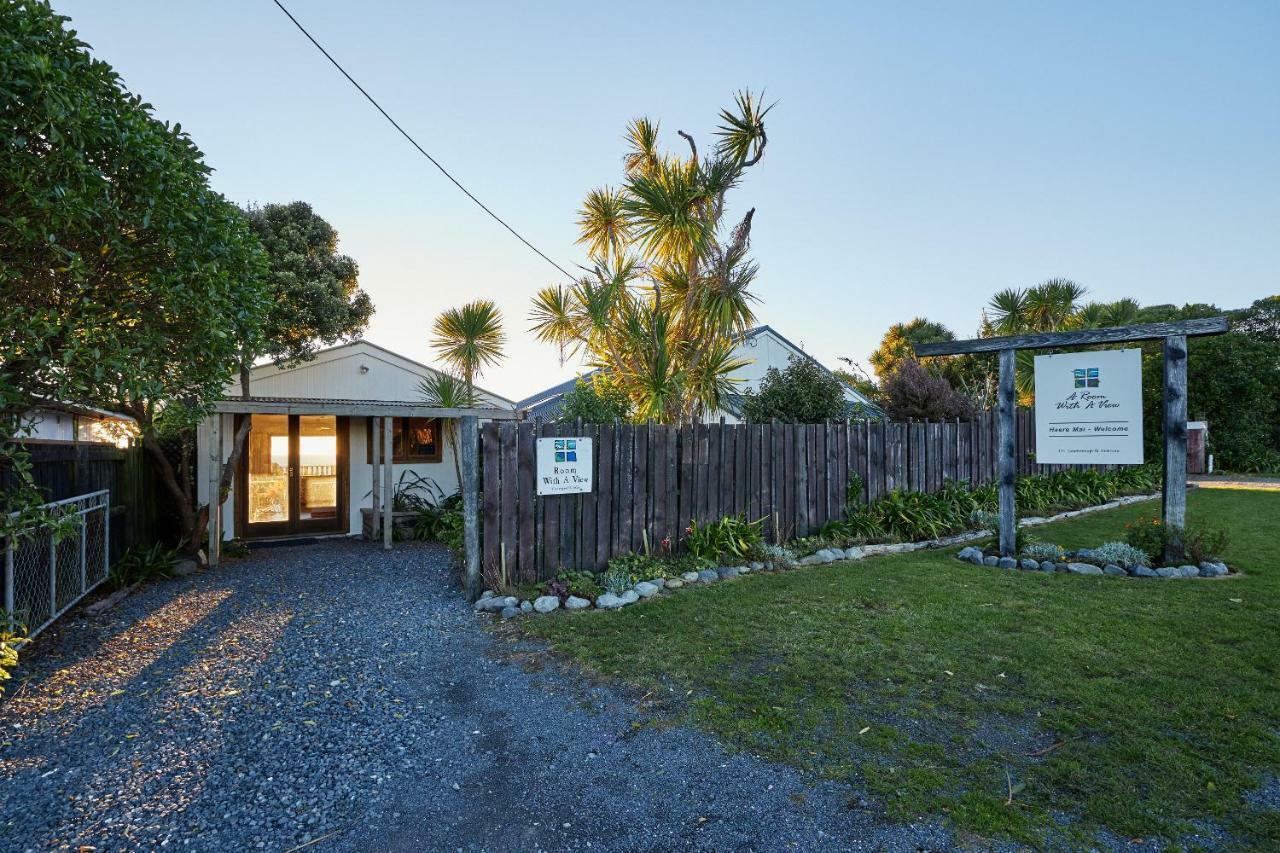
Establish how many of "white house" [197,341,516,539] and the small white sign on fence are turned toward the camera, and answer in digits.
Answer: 2

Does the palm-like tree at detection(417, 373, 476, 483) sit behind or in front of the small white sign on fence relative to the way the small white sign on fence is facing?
behind

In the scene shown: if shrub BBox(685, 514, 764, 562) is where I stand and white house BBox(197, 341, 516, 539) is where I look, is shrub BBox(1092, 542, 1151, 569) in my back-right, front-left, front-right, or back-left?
back-right

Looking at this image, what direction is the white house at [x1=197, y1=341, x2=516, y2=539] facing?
toward the camera

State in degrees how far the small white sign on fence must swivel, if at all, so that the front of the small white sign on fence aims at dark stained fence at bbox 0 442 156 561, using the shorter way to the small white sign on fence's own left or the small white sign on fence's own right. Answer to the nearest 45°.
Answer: approximately 90° to the small white sign on fence's own right

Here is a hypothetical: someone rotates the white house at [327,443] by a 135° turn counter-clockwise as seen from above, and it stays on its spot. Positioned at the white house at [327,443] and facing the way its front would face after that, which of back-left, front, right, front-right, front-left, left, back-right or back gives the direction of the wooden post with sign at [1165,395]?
right

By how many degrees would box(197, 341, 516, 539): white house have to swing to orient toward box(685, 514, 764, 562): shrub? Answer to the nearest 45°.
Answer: approximately 45° to its left

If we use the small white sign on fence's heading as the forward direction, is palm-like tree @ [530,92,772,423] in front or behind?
behind

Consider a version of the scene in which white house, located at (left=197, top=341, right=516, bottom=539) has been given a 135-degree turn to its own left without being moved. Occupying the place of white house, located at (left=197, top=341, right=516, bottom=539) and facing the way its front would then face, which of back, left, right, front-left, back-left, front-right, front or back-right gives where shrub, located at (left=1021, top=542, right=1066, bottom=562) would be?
right

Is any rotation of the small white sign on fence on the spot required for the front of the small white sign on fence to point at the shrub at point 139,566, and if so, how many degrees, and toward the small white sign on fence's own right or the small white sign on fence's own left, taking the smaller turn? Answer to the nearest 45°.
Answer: approximately 90° to the small white sign on fence's own right

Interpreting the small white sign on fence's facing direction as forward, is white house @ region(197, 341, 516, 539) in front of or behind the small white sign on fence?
behind
